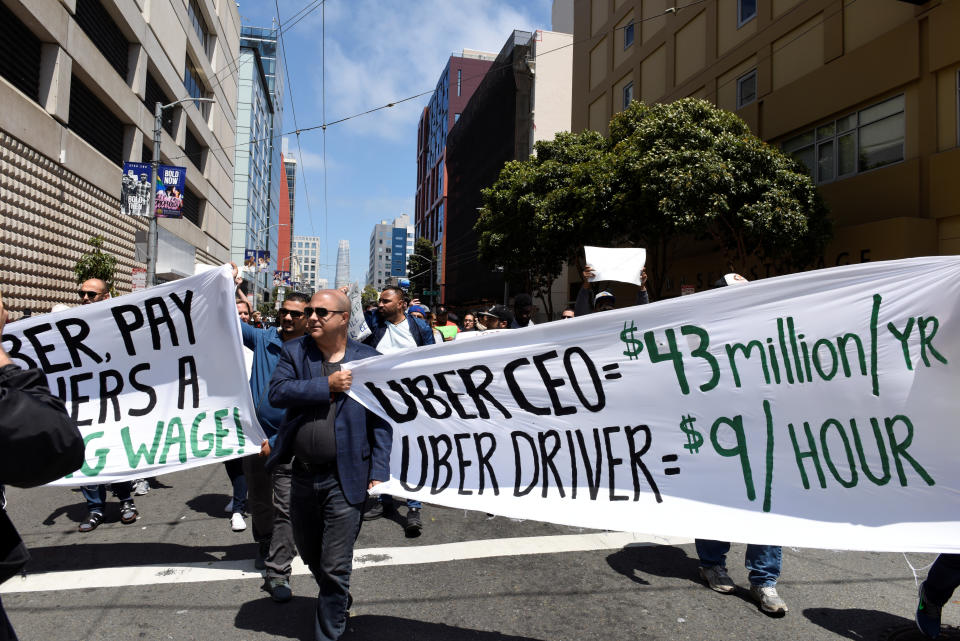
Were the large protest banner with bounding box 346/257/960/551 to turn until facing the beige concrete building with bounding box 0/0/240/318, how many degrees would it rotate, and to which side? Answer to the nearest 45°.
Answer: approximately 90° to its right

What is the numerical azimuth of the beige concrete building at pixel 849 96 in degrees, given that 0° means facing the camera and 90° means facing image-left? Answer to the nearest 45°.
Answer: approximately 45°

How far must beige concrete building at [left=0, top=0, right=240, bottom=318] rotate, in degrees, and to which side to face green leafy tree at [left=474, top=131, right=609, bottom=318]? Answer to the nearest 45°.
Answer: approximately 45° to its left

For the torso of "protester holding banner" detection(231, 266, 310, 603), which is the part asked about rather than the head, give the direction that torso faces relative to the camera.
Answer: toward the camera

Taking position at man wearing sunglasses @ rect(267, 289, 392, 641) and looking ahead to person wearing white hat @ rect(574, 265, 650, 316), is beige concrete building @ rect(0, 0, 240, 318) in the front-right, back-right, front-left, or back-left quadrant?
front-left

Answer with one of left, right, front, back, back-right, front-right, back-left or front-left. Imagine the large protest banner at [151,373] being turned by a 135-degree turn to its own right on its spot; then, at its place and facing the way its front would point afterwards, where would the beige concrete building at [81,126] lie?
front-right

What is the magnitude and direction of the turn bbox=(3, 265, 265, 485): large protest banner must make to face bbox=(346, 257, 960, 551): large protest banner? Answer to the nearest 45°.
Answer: approximately 45° to its left

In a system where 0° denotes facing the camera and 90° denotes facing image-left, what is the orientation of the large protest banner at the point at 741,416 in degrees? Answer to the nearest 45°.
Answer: approximately 45°

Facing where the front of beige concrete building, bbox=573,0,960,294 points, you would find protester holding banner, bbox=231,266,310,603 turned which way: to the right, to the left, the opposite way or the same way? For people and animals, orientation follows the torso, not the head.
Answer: to the left

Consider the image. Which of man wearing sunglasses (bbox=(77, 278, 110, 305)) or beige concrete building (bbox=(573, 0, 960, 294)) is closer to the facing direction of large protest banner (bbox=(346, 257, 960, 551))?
the man wearing sunglasses

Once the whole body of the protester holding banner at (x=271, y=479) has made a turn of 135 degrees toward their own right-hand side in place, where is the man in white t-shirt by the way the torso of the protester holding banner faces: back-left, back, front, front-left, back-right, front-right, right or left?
right

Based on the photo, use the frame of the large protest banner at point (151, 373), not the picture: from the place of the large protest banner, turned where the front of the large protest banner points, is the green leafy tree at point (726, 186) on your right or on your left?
on your left

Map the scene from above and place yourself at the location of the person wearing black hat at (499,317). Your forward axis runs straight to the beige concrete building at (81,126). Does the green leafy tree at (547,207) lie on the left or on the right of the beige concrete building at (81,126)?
right

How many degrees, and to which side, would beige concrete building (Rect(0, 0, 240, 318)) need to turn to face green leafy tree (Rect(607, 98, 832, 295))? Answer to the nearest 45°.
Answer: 0° — it already faces it

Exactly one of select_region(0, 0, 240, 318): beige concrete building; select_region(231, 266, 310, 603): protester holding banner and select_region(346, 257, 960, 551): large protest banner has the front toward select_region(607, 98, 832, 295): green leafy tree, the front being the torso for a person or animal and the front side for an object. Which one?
the beige concrete building
